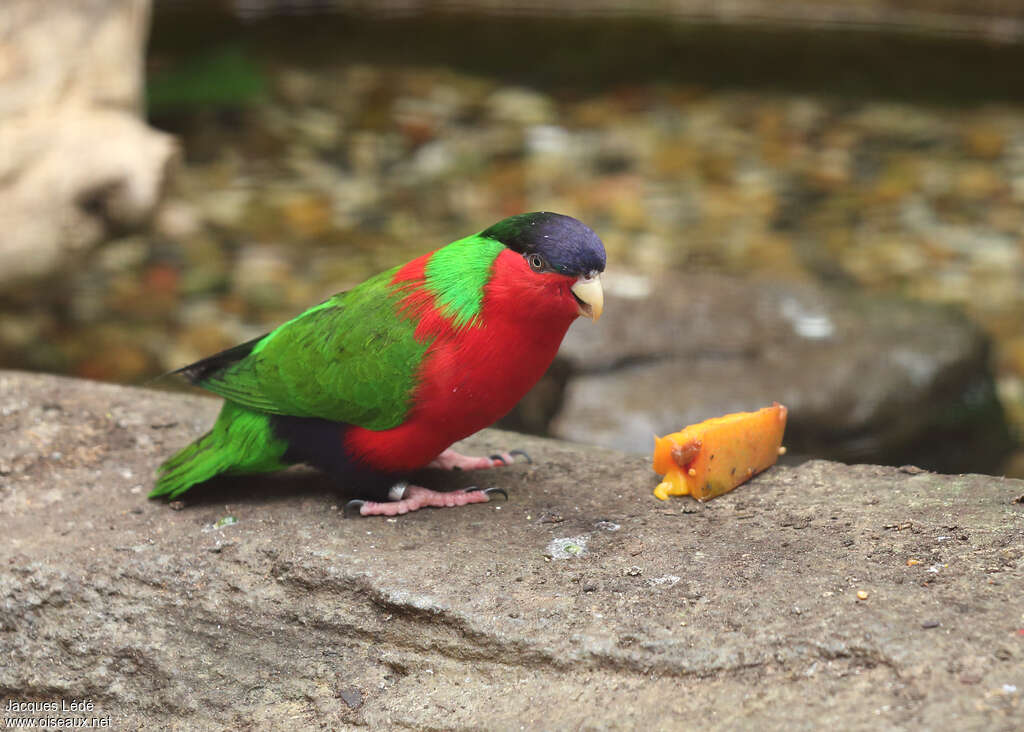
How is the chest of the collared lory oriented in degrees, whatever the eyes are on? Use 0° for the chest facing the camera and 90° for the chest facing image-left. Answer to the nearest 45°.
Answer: approximately 270°

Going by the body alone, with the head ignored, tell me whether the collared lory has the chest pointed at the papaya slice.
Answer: yes
